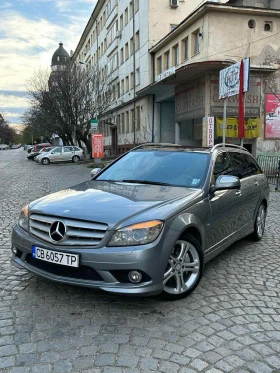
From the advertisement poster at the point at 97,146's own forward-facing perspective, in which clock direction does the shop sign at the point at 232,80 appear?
The shop sign is roughly at 11 o'clock from the advertisement poster.

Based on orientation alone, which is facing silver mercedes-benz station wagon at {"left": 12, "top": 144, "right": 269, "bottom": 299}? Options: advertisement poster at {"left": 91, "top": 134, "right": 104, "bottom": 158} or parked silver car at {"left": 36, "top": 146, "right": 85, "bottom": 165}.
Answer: the advertisement poster

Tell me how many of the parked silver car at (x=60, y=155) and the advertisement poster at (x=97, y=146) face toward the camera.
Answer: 1

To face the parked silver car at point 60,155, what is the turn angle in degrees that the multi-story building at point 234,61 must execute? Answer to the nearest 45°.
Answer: approximately 90° to its right

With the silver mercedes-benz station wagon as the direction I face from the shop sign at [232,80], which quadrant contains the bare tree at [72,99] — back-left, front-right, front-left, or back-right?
back-right

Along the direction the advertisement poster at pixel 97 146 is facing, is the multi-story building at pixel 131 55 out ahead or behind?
behind

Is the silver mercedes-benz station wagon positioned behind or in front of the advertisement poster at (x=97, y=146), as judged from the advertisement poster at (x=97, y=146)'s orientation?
in front

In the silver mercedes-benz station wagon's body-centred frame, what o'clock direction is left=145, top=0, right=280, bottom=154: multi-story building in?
The multi-story building is roughly at 5 o'clock from the silver mercedes-benz station wagon.

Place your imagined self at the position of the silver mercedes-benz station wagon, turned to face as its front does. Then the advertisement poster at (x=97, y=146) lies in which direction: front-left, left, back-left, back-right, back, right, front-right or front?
back-right

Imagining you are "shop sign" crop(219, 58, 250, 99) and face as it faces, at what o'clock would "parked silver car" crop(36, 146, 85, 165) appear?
The parked silver car is roughly at 3 o'clock from the shop sign.

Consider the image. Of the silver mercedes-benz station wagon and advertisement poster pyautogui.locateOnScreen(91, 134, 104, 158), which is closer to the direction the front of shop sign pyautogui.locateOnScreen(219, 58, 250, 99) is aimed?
the silver mercedes-benz station wagon

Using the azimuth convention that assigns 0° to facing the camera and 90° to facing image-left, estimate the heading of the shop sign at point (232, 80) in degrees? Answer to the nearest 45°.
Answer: approximately 45°

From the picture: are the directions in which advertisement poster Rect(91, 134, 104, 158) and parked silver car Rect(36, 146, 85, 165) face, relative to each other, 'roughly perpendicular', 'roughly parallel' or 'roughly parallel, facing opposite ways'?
roughly perpendicular
